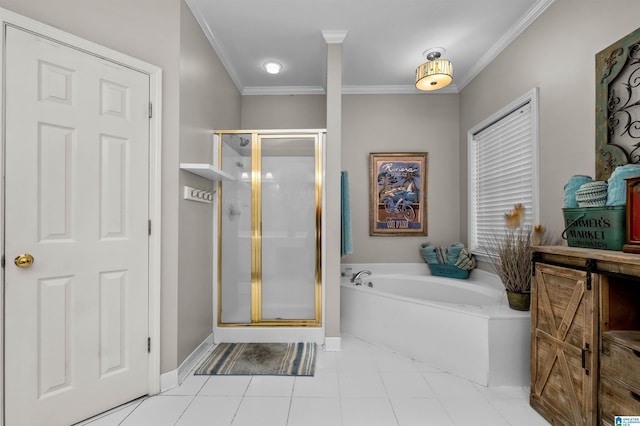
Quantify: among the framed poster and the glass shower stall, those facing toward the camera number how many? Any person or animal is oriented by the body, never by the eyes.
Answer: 2

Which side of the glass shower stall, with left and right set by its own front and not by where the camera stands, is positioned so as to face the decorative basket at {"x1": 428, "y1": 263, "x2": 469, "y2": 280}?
left

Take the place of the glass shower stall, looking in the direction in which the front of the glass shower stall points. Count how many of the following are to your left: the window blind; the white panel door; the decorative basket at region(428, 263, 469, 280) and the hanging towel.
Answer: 3

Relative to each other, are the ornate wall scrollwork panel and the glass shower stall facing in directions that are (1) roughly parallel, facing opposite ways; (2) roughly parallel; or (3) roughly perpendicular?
roughly perpendicular

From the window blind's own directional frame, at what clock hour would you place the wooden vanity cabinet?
The wooden vanity cabinet is roughly at 10 o'clock from the window blind.
